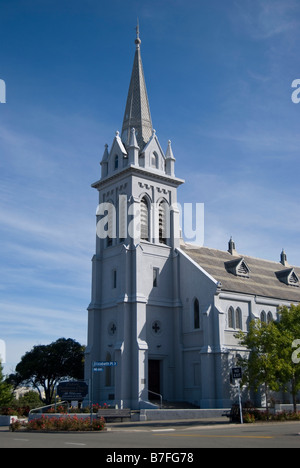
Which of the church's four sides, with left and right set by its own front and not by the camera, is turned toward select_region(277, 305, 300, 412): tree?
left

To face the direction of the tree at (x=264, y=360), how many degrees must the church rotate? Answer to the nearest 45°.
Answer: approximately 90° to its left

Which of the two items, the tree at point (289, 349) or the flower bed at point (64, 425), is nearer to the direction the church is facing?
the flower bed

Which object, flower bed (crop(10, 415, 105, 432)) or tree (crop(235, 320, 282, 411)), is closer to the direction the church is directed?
the flower bed
